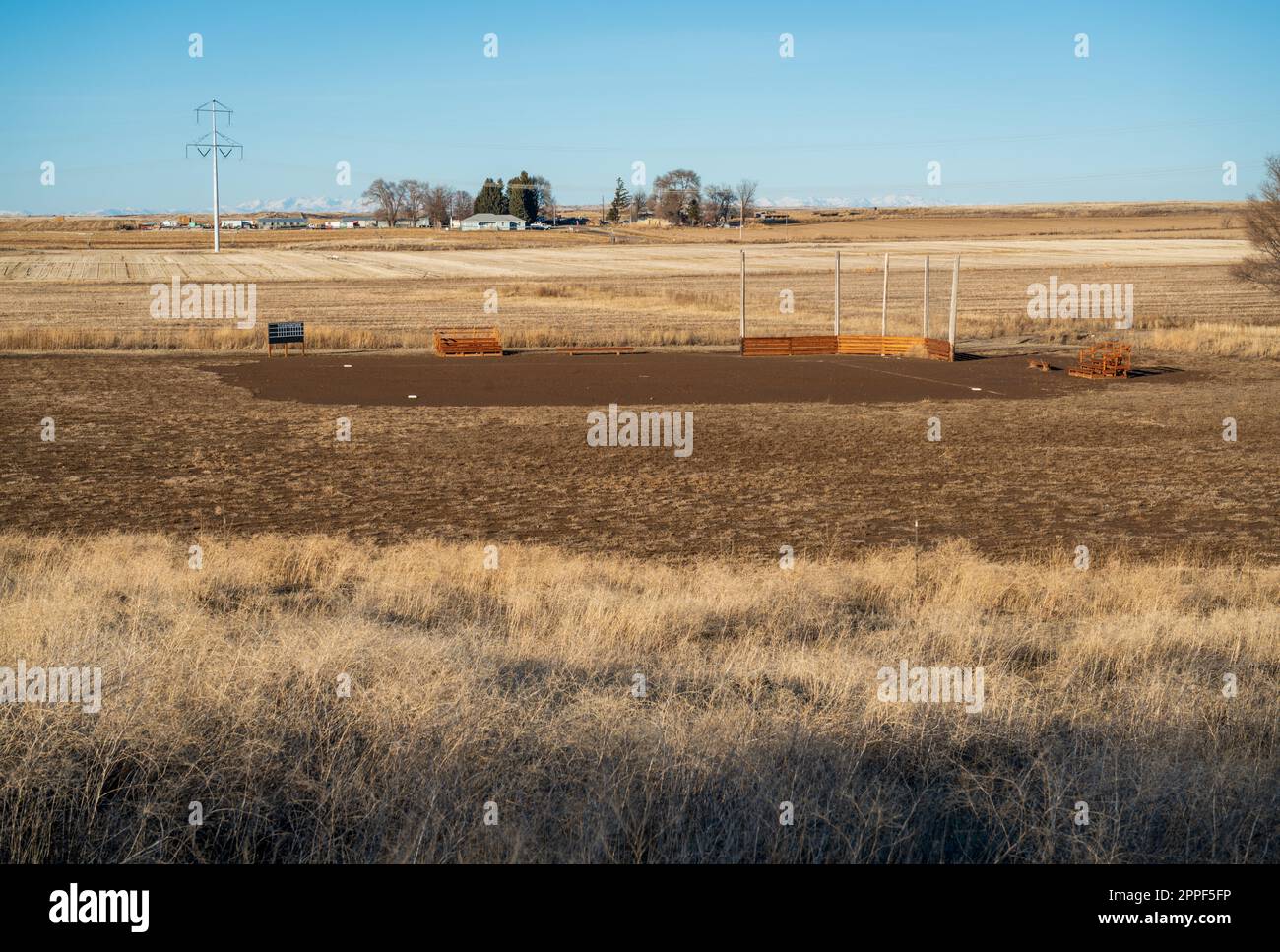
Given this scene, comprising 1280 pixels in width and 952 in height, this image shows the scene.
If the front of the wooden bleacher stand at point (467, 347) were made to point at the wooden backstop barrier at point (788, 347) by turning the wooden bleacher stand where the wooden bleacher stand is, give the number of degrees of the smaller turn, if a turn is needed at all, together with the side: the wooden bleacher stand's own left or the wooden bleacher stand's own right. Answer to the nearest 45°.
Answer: approximately 90° to the wooden bleacher stand's own left

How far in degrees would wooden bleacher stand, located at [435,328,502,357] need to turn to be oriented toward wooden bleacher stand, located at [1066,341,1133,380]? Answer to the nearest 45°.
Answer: approximately 45° to its left

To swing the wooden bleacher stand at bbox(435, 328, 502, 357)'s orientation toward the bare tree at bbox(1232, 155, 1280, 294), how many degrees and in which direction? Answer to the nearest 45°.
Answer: approximately 90° to its left

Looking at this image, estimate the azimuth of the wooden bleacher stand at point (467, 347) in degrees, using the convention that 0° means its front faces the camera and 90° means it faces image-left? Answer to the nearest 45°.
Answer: approximately 0°

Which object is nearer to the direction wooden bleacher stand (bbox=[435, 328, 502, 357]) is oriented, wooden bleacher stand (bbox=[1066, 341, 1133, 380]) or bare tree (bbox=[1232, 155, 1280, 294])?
the wooden bleacher stand (bbox=[1066, 341, 1133, 380])

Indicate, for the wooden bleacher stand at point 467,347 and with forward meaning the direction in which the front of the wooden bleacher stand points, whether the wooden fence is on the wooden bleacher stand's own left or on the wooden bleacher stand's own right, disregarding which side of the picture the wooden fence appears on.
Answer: on the wooden bleacher stand's own left

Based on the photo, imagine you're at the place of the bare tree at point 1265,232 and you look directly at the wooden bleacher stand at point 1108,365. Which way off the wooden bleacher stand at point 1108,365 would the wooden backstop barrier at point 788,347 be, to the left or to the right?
right
